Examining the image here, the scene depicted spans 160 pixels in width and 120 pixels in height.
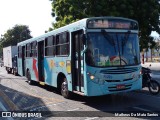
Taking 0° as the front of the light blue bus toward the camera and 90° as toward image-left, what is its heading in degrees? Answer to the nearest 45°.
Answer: approximately 315°

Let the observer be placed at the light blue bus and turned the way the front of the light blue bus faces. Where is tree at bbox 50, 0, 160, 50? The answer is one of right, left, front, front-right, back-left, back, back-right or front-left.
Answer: back-left
